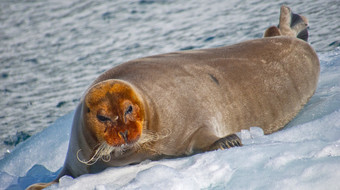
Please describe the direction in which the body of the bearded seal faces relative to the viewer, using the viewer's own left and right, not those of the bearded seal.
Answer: facing the viewer and to the left of the viewer
